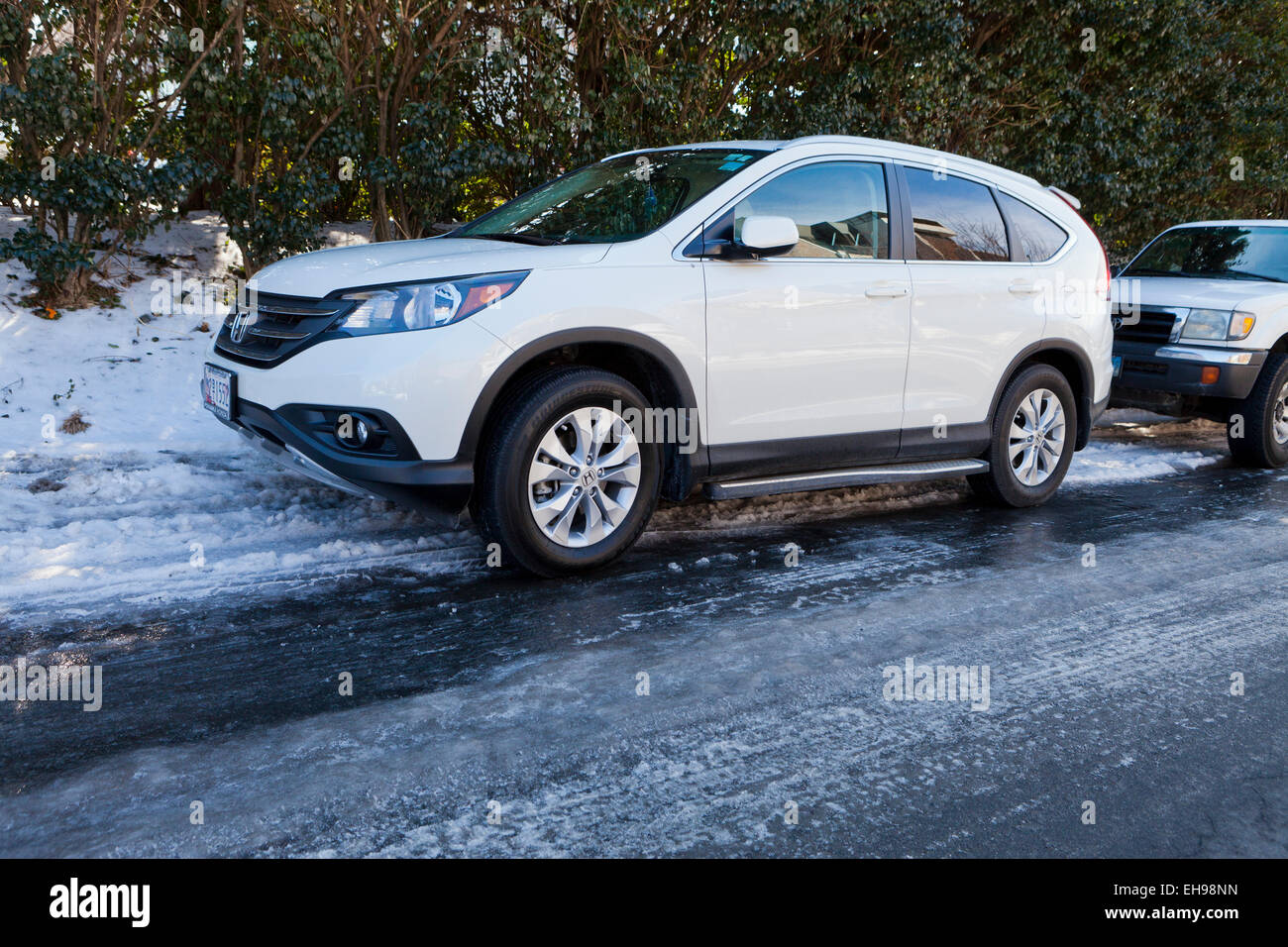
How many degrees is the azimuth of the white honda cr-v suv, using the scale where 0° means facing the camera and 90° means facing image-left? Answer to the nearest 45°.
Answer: approximately 45°
